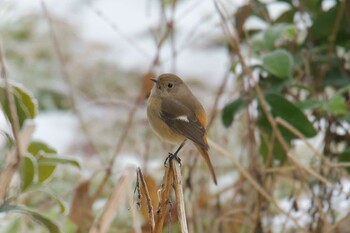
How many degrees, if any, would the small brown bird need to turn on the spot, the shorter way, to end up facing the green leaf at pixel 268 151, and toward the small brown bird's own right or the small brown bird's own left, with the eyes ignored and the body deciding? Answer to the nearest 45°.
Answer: approximately 135° to the small brown bird's own right

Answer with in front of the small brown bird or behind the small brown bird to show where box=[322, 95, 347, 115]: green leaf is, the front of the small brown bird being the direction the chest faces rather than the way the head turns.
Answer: behind

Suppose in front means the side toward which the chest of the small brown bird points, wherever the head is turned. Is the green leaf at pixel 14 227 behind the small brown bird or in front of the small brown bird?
in front

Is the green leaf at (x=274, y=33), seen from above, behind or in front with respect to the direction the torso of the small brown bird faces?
behind

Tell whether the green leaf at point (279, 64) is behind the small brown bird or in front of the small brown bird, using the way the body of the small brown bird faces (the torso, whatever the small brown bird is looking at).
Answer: behind

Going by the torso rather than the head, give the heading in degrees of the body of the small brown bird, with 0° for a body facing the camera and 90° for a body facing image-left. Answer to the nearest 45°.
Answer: approximately 90°
